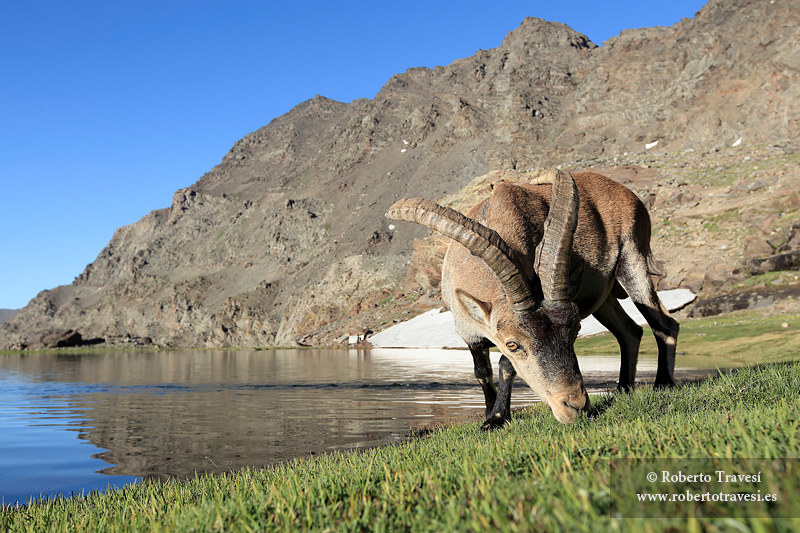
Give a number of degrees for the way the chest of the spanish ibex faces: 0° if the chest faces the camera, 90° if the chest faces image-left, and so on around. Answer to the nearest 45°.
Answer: approximately 45°
